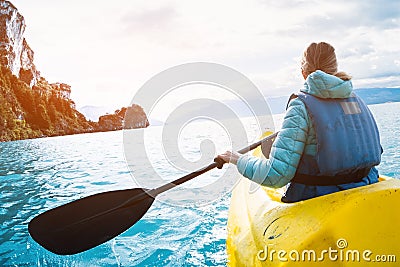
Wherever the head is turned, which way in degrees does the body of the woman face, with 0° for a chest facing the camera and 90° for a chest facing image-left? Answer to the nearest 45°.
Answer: approximately 135°
